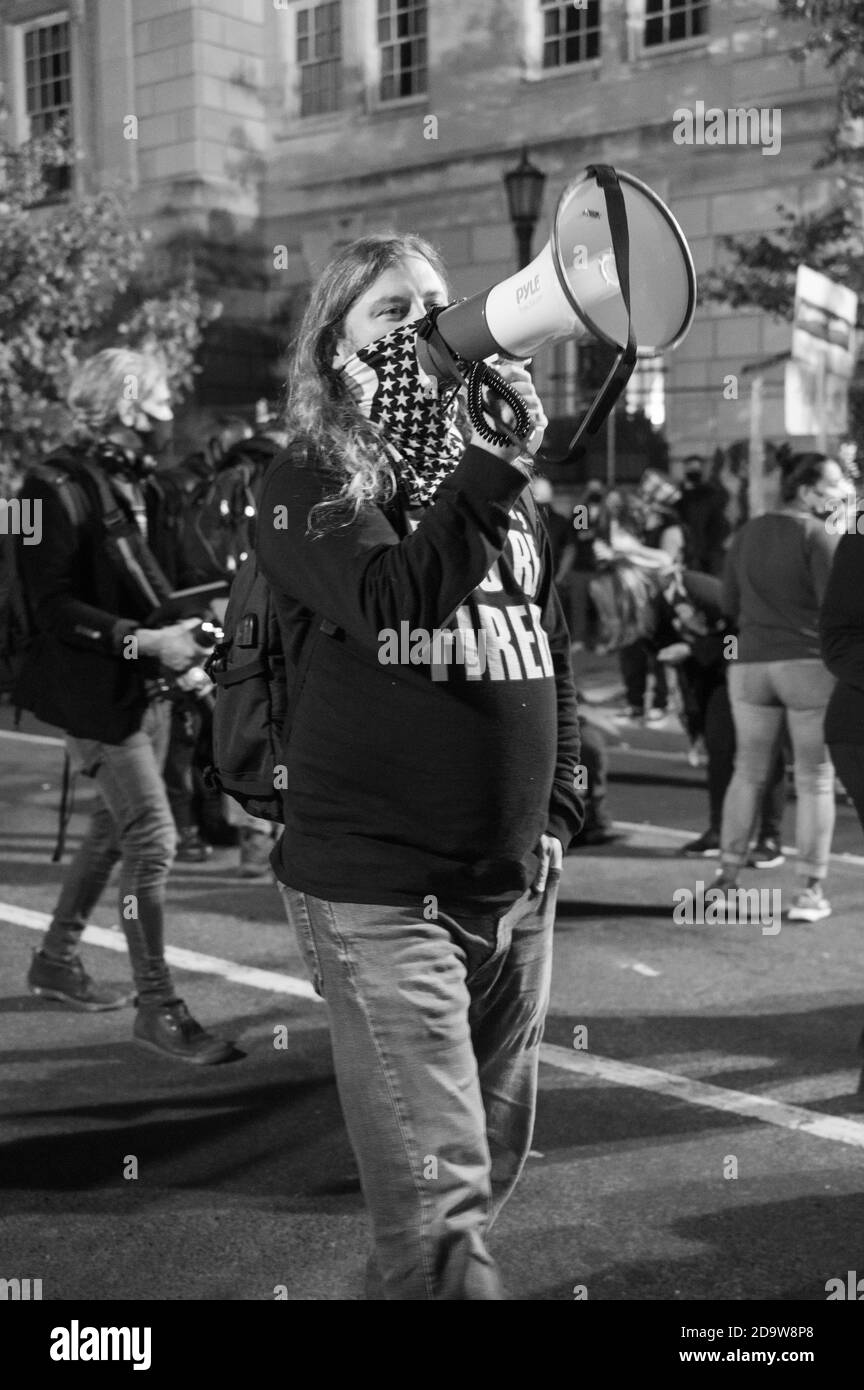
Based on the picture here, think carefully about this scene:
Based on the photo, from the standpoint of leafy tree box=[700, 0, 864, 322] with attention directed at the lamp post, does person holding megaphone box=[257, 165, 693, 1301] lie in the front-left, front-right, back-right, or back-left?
front-left

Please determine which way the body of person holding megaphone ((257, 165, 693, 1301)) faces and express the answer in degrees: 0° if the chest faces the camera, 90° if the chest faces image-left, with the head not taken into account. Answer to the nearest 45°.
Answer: approximately 315°

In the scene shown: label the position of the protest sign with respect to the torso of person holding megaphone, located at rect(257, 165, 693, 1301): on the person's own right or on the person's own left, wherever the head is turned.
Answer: on the person's own left

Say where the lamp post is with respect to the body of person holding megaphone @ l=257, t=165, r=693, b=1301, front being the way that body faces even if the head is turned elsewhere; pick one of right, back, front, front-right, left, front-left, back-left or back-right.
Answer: back-left

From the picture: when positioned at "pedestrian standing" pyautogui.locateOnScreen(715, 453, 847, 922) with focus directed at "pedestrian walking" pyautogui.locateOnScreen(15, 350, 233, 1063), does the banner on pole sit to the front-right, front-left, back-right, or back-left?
back-right

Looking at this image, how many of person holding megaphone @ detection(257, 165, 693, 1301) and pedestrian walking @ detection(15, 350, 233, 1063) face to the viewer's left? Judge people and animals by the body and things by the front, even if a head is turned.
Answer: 0

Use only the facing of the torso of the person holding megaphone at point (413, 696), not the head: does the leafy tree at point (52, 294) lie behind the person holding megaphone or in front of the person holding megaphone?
behind

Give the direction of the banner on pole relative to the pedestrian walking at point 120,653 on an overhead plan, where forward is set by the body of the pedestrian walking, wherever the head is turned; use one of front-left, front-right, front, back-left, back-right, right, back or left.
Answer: front-left

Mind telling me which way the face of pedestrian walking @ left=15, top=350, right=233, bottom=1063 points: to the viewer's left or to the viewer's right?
to the viewer's right

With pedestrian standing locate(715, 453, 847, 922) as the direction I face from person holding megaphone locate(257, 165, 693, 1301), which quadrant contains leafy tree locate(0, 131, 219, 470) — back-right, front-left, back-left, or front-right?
front-left

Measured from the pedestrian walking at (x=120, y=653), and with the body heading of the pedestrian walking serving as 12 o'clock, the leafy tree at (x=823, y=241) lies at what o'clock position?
The leafy tree is roughly at 10 o'clock from the pedestrian walking.
